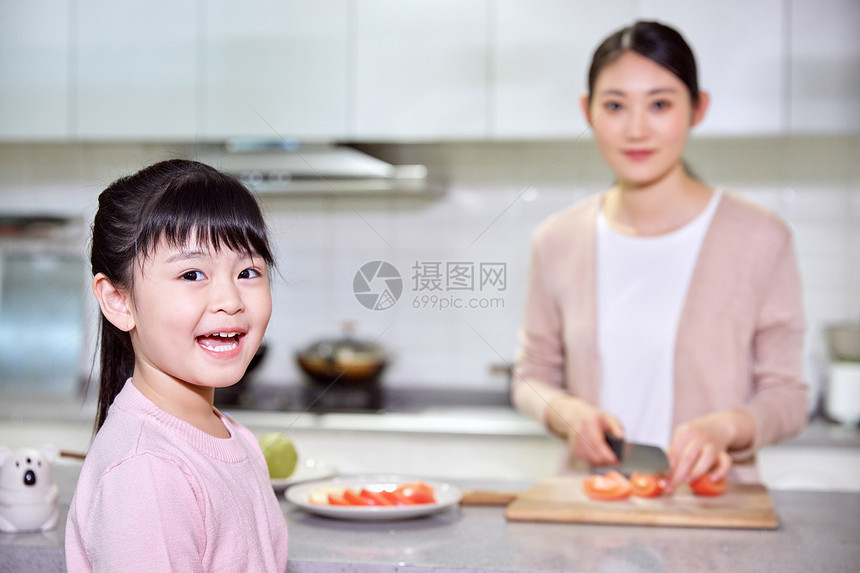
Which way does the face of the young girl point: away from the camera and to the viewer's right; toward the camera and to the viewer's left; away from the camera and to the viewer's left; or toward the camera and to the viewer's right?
toward the camera and to the viewer's right

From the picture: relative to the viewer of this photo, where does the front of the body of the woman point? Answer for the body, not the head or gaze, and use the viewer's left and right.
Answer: facing the viewer

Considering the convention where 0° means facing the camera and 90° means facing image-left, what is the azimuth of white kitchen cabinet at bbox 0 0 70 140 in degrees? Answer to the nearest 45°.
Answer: approximately 0°

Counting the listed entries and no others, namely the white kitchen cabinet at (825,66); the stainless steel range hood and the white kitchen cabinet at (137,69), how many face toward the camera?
3

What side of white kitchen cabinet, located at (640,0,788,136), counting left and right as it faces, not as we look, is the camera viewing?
front

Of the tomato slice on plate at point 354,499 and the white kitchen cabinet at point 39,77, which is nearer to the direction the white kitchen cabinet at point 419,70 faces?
the tomato slice on plate

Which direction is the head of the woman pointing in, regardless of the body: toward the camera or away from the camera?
toward the camera

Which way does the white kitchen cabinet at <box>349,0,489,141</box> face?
toward the camera

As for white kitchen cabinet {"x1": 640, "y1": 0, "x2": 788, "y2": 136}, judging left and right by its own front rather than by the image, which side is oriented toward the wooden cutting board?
front

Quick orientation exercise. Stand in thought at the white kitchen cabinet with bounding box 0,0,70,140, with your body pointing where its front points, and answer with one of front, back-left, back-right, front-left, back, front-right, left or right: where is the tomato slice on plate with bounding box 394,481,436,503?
front

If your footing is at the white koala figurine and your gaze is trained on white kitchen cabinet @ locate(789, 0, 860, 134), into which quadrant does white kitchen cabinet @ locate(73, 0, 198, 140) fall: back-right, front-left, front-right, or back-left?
front-left

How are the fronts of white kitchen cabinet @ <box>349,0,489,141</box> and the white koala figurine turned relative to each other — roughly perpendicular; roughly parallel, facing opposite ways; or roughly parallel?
roughly parallel

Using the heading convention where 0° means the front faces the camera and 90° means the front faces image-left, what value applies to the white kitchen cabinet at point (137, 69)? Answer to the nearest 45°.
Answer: approximately 0°
